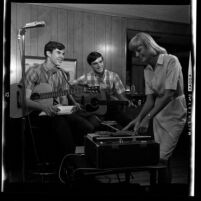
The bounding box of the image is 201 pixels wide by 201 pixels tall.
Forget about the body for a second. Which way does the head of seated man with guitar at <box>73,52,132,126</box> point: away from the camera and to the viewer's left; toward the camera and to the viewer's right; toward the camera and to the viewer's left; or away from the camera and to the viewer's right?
toward the camera and to the viewer's right

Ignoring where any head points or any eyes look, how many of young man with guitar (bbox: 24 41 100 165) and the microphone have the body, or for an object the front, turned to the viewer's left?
0

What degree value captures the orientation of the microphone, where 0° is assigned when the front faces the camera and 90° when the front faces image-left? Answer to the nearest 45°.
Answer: approximately 270°
